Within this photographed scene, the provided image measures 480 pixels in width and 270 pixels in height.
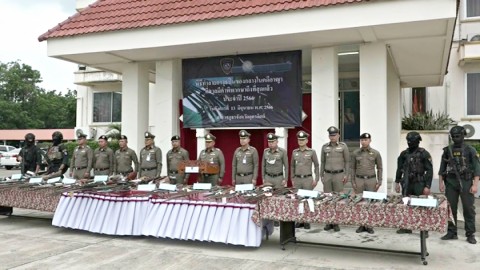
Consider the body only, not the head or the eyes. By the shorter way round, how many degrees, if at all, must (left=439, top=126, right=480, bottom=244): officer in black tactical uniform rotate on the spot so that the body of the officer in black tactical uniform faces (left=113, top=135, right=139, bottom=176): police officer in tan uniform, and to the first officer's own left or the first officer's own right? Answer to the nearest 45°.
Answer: approximately 90° to the first officer's own right

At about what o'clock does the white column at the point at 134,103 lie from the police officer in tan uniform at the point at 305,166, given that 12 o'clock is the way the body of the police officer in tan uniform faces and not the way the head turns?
The white column is roughly at 4 o'clock from the police officer in tan uniform.

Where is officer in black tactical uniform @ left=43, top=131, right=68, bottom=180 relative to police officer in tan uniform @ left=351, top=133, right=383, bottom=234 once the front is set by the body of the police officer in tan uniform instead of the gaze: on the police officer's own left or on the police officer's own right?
on the police officer's own right

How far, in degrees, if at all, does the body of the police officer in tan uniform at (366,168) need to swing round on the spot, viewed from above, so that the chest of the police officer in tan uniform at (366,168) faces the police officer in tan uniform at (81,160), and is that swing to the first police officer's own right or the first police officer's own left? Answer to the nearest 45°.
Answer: approximately 90° to the first police officer's own right

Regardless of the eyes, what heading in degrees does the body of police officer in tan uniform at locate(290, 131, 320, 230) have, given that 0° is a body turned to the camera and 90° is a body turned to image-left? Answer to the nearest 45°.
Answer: approximately 0°

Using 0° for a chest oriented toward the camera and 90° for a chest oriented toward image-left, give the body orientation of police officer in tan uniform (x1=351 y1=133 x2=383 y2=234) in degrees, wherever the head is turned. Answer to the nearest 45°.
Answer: approximately 0°

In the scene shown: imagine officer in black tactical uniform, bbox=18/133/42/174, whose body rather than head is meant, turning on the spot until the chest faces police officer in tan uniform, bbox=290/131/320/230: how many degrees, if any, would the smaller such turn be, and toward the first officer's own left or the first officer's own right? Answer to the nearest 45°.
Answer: approximately 45° to the first officer's own left

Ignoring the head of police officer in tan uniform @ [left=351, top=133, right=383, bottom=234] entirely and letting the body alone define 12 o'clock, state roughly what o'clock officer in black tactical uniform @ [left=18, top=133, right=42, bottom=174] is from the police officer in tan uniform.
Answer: The officer in black tactical uniform is roughly at 3 o'clock from the police officer in tan uniform.

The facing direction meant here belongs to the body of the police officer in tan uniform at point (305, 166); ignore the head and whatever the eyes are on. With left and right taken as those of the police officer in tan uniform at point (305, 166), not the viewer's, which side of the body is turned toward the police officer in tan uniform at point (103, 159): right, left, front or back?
right

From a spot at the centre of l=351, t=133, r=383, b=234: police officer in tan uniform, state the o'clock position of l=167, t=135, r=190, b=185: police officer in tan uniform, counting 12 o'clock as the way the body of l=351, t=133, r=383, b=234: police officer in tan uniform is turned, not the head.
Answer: l=167, t=135, r=190, b=185: police officer in tan uniform is roughly at 3 o'clock from l=351, t=133, r=383, b=234: police officer in tan uniform.

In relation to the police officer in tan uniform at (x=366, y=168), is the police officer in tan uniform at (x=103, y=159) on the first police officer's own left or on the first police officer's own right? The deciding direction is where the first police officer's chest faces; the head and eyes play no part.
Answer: on the first police officer's own right
